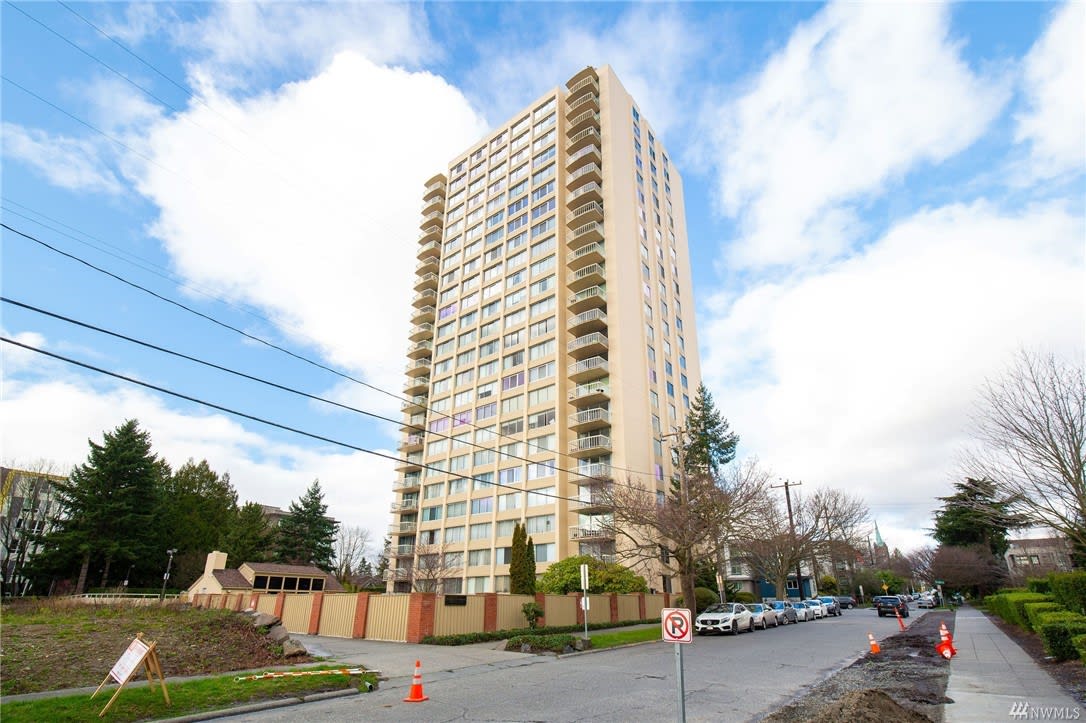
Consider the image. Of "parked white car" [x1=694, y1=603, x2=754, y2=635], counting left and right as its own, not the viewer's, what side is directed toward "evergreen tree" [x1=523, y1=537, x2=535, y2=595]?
right

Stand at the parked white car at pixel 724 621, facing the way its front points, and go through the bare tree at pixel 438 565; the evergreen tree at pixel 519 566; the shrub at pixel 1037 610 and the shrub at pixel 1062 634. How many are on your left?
2

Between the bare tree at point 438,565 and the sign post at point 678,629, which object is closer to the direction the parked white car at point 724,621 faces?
the sign post

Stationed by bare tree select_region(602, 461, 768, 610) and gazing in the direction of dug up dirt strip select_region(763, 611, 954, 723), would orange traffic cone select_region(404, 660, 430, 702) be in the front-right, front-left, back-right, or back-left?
front-right

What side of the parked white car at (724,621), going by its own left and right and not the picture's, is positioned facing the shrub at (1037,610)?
left

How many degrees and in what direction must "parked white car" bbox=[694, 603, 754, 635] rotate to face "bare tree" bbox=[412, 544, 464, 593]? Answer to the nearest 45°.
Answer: approximately 90° to its right

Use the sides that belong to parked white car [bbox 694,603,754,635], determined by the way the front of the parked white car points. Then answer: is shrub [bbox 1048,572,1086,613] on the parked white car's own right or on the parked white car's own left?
on the parked white car's own left

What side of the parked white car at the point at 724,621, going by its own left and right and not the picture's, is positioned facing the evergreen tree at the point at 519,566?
right

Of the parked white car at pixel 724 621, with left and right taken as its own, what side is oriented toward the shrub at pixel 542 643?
front

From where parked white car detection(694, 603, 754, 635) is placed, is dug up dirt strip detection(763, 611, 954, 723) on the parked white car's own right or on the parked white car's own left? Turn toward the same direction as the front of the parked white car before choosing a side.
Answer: on the parked white car's own left

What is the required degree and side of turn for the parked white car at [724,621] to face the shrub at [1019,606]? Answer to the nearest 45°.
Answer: approximately 135° to its left

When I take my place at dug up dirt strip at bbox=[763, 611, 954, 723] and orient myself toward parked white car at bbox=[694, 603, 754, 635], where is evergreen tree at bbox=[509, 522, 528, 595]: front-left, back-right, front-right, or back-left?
front-left

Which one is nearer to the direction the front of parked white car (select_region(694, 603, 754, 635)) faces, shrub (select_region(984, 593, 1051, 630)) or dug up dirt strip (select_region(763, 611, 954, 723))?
the dug up dirt strip

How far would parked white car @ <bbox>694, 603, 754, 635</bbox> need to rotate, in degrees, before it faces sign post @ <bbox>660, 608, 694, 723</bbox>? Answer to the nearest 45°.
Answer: approximately 45° to its left

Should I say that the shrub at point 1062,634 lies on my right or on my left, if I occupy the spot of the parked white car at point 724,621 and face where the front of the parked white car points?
on my left
